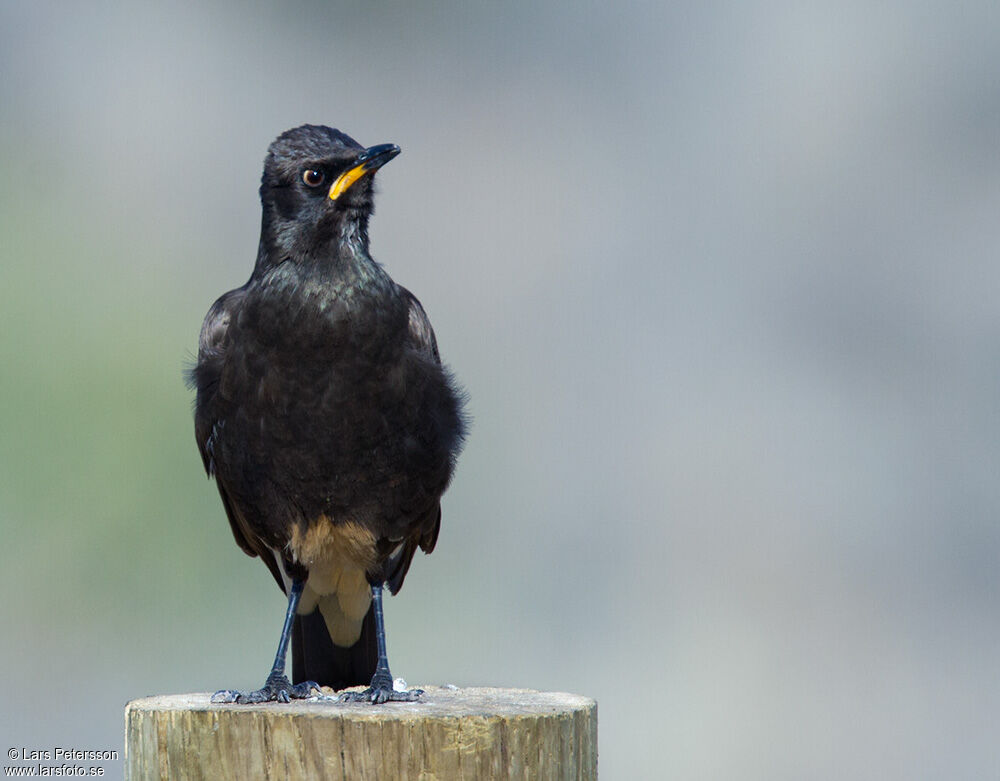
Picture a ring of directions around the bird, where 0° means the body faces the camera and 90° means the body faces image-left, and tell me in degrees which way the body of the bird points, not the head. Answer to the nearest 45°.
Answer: approximately 0°
